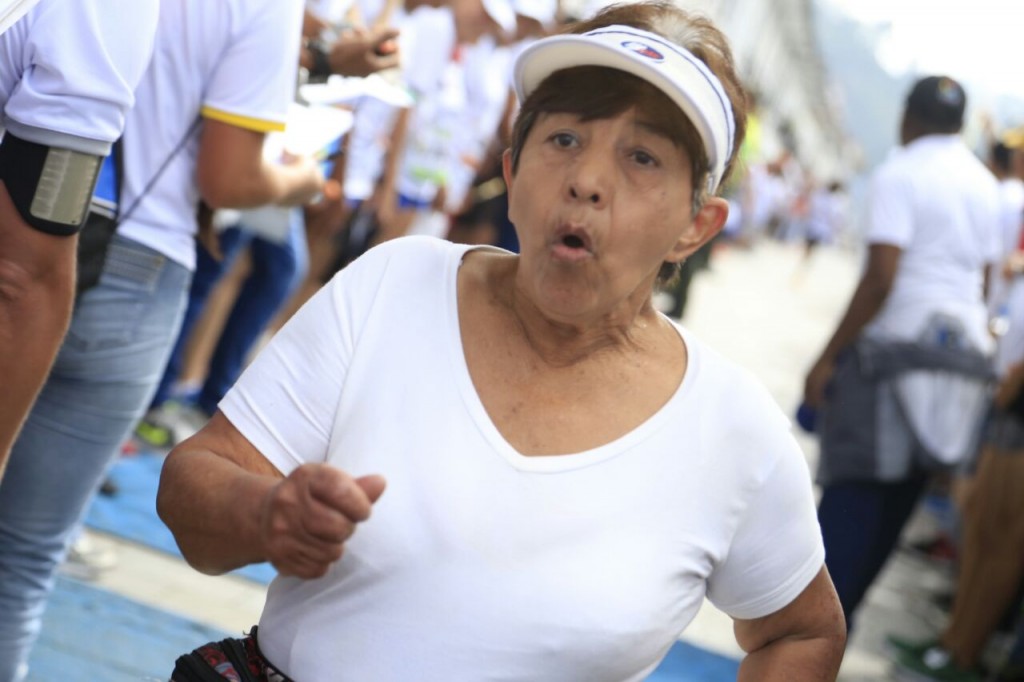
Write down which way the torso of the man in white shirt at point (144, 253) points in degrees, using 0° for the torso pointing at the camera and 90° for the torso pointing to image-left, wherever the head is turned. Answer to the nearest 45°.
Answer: approximately 225°

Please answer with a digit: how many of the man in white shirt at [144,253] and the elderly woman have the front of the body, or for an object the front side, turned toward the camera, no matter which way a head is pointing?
1

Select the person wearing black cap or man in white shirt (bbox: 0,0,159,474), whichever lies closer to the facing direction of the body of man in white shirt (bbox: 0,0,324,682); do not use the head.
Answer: the person wearing black cap

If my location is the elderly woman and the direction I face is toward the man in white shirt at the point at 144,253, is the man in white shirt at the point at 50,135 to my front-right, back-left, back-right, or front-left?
front-left

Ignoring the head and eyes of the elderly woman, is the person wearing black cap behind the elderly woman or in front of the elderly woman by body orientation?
behind

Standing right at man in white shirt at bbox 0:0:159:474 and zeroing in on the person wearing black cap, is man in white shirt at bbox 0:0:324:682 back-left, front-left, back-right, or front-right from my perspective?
front-left

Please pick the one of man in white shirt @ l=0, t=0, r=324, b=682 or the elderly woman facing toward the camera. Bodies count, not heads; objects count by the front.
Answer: the elderly woman

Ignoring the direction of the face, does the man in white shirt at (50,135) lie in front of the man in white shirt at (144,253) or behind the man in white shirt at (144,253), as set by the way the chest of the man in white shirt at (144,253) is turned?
behind

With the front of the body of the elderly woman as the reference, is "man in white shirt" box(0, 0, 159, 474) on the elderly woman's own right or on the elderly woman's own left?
on the elderly woman's own right

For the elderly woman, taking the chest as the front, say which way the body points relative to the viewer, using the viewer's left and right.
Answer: facing the viewer

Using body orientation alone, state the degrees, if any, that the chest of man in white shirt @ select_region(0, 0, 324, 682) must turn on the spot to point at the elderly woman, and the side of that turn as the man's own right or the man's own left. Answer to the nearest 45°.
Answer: approximately 90° to the man's own right
